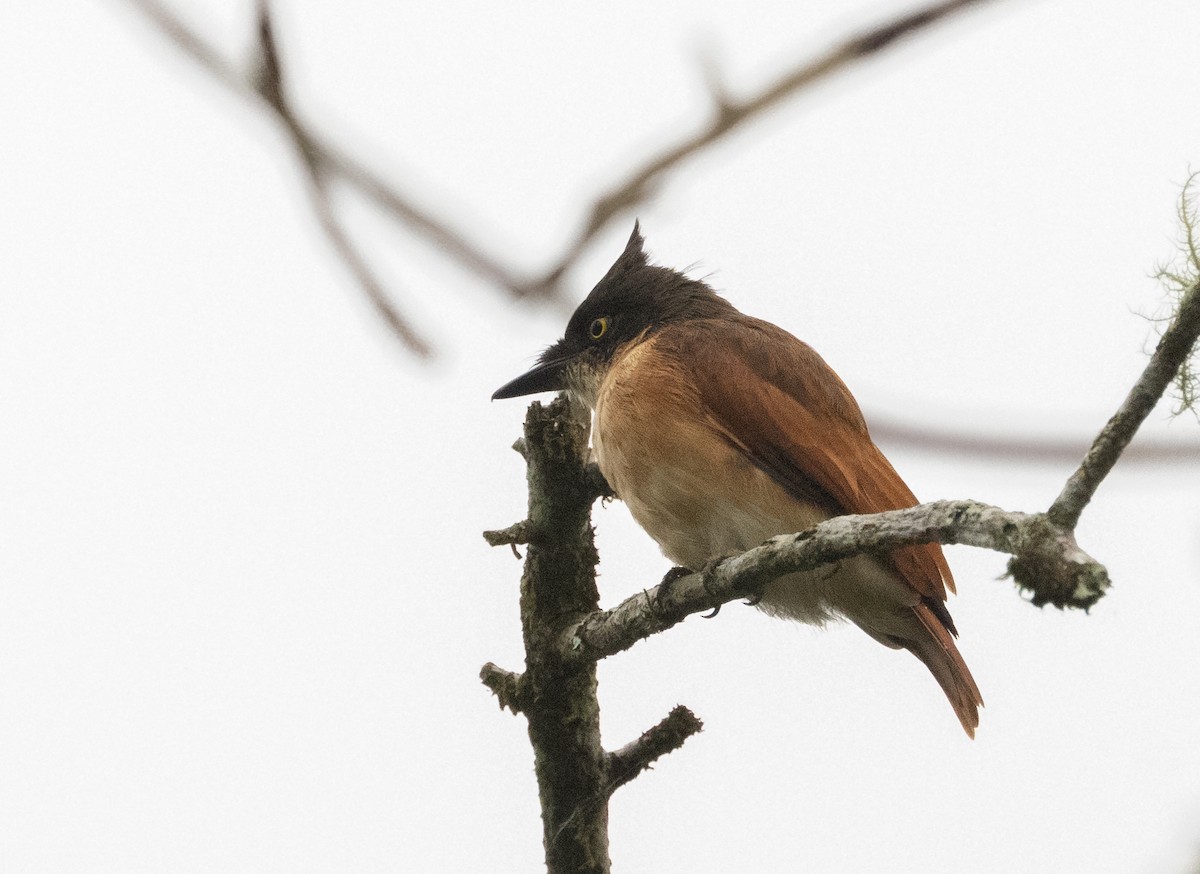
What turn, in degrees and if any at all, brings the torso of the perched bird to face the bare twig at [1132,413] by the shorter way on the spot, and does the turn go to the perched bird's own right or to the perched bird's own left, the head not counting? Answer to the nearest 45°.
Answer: approximately 90° to the perched bird's own left

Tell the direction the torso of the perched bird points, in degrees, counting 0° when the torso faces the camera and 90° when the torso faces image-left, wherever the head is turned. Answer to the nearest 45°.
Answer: approximately 90°

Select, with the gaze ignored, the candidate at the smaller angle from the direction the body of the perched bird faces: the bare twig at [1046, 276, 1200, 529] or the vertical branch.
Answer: the vertical branch
